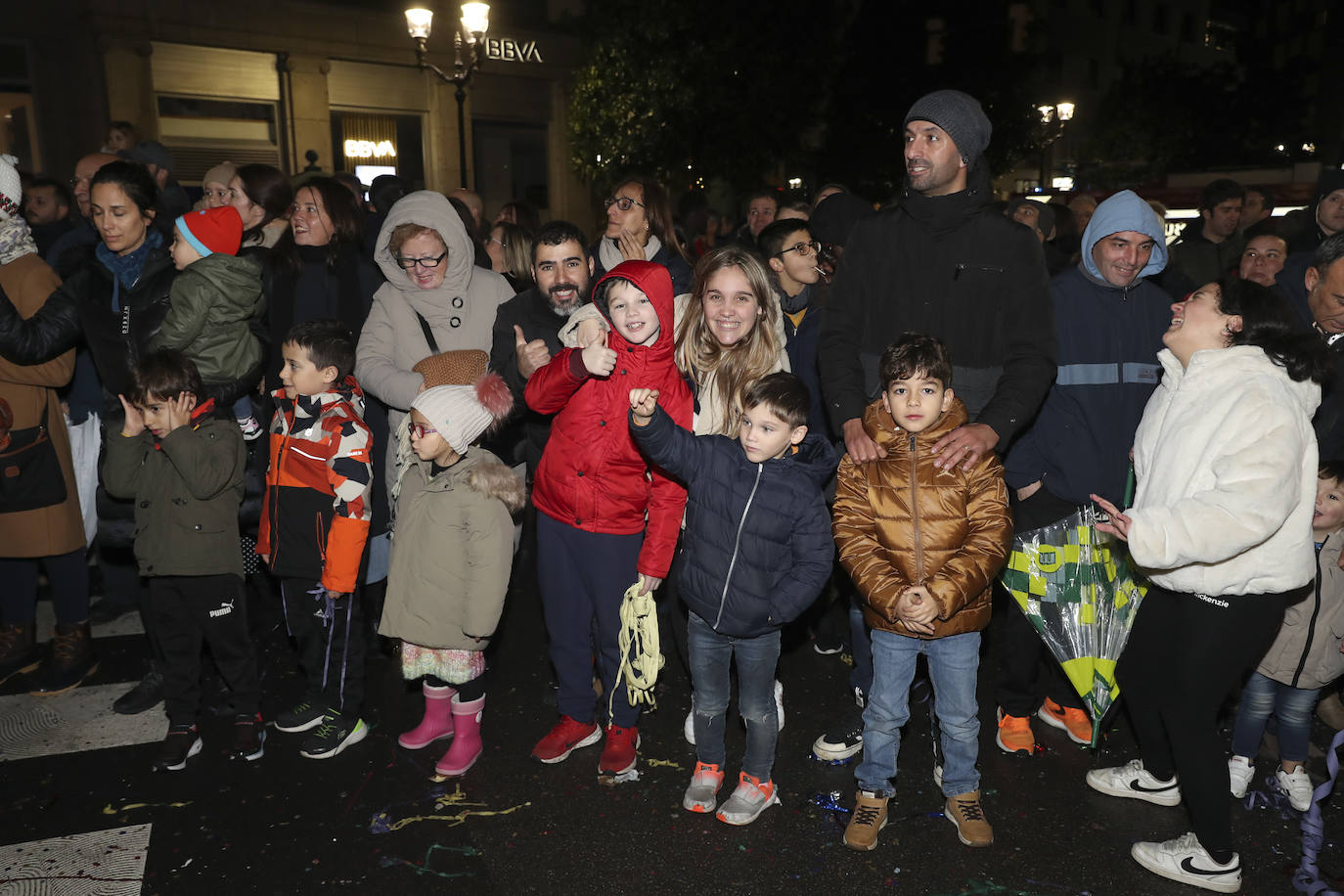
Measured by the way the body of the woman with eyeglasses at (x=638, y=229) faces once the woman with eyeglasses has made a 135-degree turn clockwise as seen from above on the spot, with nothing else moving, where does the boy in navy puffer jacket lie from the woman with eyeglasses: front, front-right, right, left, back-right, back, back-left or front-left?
back

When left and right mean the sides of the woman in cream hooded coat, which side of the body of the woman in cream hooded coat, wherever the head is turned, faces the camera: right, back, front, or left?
front

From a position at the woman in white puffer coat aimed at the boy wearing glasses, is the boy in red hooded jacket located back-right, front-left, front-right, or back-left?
front-left

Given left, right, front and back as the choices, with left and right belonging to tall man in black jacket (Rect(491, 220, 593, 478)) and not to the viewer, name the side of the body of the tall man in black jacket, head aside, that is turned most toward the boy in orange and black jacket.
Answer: right

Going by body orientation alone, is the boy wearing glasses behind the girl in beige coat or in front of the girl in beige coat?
behind

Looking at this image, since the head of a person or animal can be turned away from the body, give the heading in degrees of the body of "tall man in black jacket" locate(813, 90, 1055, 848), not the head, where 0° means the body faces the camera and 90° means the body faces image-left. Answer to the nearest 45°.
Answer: approximately 0°

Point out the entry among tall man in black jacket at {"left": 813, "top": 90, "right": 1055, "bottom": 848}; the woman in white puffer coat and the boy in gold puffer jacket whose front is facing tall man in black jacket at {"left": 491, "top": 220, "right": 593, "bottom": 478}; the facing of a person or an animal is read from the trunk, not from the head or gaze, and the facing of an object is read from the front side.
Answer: the woman in white puffer coat

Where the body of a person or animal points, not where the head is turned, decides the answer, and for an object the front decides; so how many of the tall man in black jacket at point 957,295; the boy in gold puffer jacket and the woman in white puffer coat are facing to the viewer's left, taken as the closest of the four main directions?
1

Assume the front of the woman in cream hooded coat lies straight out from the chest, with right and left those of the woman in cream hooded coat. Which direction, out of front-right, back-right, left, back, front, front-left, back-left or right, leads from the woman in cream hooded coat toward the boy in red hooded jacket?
front-left

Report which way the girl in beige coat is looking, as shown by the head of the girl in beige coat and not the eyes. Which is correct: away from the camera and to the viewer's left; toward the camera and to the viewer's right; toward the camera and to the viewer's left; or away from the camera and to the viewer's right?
toward the camera and to the viewer's left

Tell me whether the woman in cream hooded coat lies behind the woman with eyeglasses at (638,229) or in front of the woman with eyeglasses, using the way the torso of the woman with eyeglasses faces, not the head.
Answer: in front

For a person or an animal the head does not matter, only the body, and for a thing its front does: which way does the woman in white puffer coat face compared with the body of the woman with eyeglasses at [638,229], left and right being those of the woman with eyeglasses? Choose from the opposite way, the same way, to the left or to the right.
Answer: to the right

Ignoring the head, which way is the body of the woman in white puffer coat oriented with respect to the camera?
to the viewer's left

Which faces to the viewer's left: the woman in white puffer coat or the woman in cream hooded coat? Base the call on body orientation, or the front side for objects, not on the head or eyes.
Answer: the woman in white puffer coat

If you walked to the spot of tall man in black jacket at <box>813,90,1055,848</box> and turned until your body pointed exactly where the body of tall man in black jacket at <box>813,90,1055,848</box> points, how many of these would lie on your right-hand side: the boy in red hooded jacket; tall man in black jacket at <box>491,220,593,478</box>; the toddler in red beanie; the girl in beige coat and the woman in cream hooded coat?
5

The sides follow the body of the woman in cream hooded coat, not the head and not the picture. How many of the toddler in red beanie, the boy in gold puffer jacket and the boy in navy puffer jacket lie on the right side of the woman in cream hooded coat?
1

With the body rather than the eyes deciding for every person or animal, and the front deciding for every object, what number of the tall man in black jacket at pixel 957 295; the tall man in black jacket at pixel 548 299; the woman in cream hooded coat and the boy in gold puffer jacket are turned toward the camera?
4
